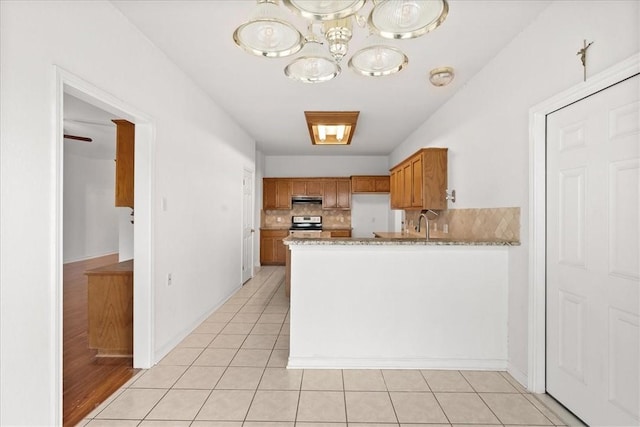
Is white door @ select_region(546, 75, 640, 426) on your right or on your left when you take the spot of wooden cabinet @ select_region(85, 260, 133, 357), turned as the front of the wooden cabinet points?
on your left

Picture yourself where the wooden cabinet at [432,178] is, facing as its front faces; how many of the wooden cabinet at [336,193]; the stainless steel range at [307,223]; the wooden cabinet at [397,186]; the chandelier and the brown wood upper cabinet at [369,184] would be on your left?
1

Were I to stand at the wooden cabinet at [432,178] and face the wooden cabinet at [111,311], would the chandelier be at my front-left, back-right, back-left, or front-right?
front-left

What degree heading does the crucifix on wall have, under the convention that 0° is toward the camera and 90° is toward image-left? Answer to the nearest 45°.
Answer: approximately 45°

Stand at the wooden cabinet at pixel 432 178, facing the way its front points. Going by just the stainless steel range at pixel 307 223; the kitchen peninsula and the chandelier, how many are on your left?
2

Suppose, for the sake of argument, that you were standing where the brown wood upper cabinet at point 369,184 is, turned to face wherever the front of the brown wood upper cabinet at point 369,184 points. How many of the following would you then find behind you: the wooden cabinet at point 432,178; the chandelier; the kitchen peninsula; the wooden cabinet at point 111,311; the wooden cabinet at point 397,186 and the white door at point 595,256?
0

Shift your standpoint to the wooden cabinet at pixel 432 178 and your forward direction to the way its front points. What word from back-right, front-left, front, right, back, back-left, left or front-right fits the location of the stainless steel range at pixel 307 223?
front-right

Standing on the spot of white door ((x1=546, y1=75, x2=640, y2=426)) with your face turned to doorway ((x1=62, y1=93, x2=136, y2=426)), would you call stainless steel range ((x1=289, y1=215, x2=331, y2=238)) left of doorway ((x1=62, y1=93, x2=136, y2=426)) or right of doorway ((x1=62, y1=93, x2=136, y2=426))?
right

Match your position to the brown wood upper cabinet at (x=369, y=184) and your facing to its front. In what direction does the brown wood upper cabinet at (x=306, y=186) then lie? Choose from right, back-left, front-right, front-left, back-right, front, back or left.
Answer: right

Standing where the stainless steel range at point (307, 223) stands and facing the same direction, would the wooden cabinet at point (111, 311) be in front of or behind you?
in front

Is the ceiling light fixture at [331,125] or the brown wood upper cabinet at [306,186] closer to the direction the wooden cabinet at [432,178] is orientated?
the ceiling light fixture

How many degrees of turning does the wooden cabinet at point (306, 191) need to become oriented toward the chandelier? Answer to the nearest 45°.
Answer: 0° — it already faces it

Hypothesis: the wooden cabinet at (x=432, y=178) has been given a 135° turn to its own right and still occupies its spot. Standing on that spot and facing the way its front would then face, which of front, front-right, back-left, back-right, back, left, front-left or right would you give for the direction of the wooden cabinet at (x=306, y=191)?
left

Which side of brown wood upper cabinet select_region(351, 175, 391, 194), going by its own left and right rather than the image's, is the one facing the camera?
front

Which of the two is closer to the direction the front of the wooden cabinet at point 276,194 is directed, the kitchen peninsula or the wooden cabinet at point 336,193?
the kitchen peninsula

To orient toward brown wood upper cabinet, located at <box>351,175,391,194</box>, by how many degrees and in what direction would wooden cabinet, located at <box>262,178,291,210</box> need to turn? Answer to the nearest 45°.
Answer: approximately 90° to its left

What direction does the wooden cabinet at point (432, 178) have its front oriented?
to the viewer's left

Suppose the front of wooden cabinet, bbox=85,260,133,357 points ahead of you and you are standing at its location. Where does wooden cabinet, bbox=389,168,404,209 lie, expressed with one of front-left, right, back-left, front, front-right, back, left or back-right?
back

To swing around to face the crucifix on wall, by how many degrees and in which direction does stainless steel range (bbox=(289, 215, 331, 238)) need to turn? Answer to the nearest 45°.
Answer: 0° — it already faces it

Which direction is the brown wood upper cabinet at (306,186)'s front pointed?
toward the camera
